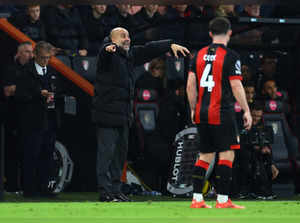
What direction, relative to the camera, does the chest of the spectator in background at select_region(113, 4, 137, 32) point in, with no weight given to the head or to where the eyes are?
toward the camera

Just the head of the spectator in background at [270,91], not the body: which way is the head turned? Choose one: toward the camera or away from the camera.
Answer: toward the camera

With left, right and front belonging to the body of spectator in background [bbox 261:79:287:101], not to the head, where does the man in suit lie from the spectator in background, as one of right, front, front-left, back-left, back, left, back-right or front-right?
right

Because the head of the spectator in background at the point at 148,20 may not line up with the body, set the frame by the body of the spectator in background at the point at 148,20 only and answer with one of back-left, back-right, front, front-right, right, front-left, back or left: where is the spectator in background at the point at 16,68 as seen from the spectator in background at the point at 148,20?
front-right

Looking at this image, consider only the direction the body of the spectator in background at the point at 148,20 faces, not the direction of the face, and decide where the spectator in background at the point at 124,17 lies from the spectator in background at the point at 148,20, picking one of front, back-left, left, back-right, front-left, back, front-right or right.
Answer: right

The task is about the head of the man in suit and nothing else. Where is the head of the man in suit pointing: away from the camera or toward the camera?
toward the camera

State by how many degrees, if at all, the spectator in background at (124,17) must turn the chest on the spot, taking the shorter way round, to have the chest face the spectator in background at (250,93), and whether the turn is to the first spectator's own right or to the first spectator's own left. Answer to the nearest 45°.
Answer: approximately 45° to the first spectator's own left

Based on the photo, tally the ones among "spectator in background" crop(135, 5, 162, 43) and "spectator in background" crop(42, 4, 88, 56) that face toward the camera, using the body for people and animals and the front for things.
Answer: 2

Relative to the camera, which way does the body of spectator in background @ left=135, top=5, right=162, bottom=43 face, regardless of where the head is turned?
toward the camera

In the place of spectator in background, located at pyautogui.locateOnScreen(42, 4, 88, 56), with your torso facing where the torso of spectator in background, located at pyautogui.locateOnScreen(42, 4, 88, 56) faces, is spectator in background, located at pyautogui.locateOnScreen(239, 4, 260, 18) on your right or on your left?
on your left

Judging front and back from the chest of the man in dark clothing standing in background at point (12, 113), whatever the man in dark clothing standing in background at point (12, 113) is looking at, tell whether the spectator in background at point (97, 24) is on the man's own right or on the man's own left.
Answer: on the man's own left

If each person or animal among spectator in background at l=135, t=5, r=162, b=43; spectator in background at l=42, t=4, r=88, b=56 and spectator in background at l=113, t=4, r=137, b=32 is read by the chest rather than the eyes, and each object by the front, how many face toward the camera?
3

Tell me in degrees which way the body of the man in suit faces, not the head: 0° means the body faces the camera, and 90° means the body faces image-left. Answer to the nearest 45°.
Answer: approximately 315°

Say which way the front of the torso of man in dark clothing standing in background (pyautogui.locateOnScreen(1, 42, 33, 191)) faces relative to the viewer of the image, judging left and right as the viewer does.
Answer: facing the viewer and to the right of the viewer

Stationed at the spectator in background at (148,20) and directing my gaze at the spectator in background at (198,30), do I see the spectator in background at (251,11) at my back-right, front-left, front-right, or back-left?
front-left

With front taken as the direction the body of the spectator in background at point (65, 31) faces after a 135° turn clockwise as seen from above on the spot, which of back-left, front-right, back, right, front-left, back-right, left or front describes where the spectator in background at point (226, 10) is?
back-right
